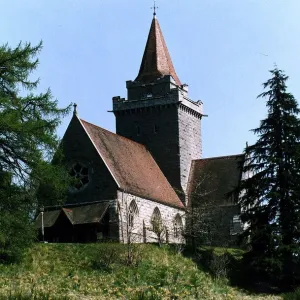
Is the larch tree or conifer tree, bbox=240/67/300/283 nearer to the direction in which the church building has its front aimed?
the larch tree

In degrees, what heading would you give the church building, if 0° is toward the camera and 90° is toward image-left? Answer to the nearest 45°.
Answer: approximately 45°

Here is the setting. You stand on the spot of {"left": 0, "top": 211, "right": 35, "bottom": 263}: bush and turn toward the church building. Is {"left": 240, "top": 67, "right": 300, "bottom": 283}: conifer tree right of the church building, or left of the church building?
right

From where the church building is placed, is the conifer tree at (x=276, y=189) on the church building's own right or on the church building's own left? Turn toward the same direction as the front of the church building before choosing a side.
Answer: on the church building's own left

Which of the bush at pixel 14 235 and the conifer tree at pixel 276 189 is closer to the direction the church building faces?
the bush
